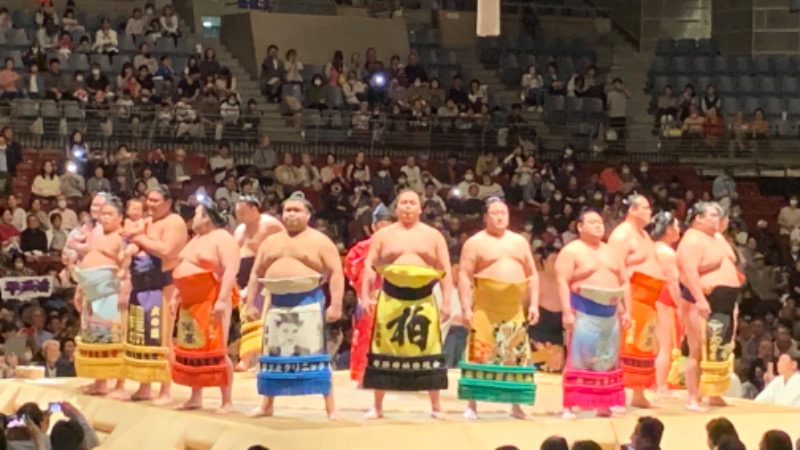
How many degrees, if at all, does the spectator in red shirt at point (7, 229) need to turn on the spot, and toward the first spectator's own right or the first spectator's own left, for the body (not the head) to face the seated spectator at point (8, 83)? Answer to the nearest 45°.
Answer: approximately 135° to the first spectator's own left

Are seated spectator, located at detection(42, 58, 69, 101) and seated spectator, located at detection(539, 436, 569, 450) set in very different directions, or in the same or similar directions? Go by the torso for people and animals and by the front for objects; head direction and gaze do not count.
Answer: very different directions

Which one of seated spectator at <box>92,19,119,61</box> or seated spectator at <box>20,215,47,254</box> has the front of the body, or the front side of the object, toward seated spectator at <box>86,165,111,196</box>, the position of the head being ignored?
seated spectator at <box>92,19,119,61</box>

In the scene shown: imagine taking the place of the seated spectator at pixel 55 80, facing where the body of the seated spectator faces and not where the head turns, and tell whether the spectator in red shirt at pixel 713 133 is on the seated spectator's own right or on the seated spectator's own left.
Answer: on the seated spectator's own left

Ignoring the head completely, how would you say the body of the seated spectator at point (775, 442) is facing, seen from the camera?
away from the camera

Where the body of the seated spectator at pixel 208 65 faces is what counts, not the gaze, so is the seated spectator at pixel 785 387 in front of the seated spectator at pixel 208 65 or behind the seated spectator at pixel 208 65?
in front

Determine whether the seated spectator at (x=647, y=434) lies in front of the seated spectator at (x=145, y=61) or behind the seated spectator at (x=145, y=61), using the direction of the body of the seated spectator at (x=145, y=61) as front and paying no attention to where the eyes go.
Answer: in front

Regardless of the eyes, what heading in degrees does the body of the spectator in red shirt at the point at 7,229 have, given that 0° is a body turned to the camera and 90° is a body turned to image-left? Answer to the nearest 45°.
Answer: approximately 315°

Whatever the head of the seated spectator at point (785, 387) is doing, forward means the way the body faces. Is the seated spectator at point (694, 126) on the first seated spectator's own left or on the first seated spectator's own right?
on the first seated spectator's own right

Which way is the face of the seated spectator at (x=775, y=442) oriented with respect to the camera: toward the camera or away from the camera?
away from the camera

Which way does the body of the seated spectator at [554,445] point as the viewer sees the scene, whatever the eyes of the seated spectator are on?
away from the camera

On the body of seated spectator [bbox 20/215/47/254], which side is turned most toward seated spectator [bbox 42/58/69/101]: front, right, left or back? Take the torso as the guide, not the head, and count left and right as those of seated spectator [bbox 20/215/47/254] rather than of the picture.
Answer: back
